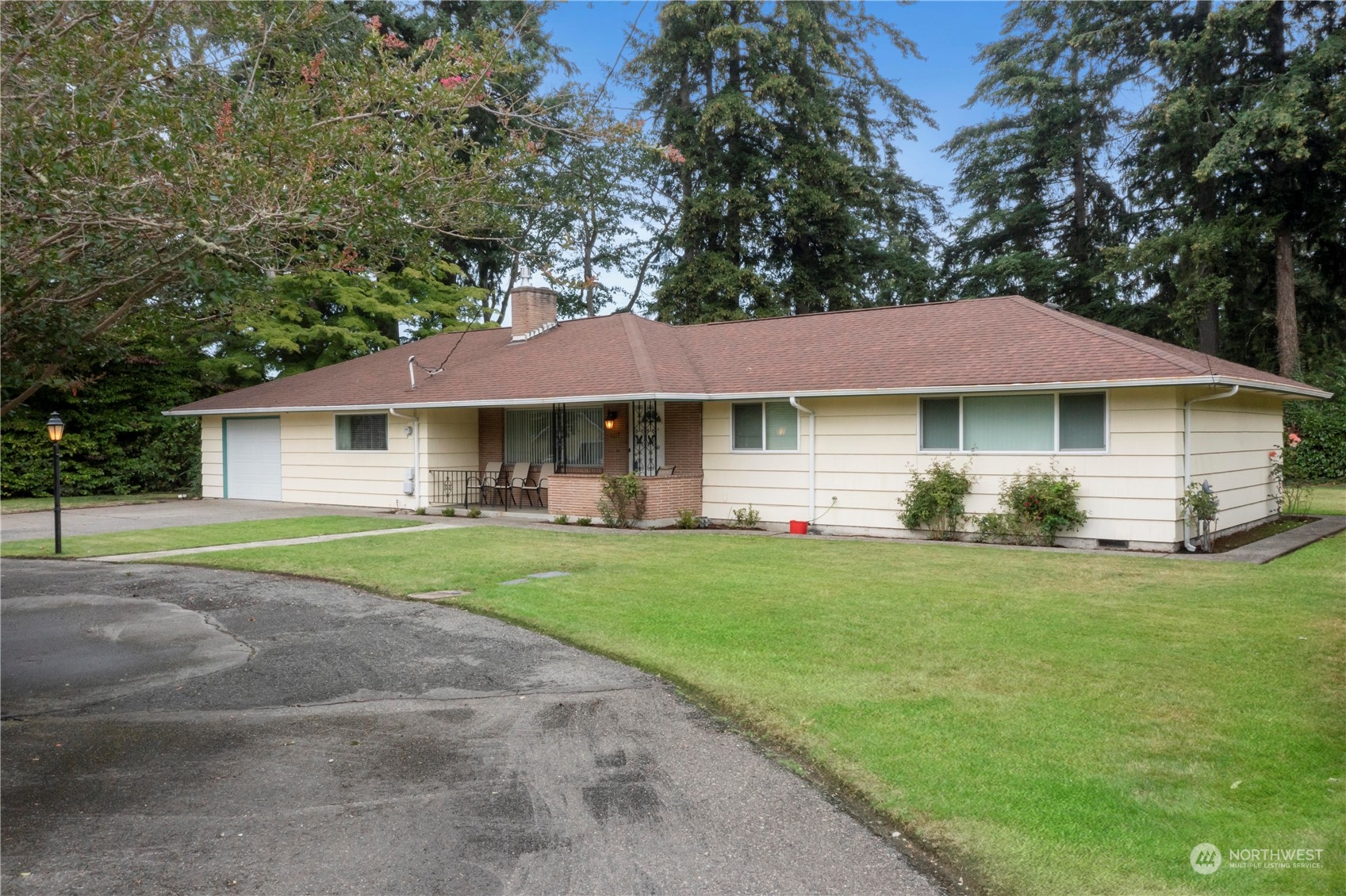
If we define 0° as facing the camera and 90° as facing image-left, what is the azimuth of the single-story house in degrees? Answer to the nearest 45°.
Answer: approximately 45°

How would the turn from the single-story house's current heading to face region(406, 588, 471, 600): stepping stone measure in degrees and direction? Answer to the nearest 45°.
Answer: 0° — it already faces it

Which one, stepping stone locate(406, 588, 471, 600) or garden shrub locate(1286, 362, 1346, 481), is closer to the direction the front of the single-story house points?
the stepping stone

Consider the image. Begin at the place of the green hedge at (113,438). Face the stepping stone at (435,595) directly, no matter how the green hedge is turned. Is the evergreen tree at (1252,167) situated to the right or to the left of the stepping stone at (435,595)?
left

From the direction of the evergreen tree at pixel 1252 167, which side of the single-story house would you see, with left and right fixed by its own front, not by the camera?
back

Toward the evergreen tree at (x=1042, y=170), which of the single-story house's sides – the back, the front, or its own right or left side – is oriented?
back

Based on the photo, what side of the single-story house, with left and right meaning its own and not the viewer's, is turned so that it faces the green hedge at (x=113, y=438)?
right

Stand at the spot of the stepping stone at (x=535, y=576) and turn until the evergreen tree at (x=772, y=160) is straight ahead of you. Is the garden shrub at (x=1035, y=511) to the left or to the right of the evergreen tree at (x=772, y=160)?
right

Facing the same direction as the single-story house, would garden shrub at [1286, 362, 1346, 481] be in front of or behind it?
behind
